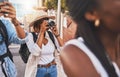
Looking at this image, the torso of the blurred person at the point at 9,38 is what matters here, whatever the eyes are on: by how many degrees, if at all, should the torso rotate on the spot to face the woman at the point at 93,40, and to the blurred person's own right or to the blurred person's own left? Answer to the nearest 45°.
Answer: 0° — they already face them

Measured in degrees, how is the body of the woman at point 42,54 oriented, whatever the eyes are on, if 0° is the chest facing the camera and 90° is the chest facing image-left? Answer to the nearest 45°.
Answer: approximately 315°
